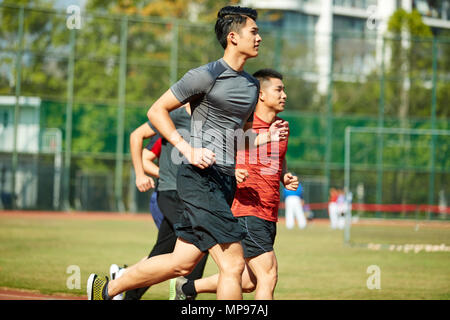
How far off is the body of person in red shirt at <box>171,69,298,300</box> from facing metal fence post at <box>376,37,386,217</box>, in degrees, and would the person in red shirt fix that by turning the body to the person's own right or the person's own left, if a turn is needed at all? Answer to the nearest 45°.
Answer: approximately 135° to the person's own left

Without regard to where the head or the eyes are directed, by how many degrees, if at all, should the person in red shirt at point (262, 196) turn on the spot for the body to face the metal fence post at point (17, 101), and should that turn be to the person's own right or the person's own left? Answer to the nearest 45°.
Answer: approximately 135° to the person's own left

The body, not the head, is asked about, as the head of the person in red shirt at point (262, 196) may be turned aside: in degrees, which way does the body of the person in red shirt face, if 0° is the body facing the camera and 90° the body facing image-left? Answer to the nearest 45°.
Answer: approximately 315°

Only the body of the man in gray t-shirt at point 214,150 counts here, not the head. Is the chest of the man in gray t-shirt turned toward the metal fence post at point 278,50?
no

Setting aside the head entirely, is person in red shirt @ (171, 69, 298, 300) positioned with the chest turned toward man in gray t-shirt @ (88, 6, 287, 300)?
no

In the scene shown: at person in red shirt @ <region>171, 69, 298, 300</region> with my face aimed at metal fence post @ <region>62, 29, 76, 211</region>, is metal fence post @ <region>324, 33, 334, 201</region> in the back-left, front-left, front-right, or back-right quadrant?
front-right

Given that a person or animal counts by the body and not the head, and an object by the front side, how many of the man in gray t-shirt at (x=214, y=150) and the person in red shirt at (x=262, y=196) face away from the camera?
0

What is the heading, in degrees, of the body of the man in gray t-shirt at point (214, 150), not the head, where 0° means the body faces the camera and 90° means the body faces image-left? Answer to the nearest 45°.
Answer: approximately 270°

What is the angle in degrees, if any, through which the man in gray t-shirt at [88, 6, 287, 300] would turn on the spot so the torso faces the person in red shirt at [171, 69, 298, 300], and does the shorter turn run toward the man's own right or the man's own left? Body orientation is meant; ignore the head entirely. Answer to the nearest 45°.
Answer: approximately 45° to the man's own left

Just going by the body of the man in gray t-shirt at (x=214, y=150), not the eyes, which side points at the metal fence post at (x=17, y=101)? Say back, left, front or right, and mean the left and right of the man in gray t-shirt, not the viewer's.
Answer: left

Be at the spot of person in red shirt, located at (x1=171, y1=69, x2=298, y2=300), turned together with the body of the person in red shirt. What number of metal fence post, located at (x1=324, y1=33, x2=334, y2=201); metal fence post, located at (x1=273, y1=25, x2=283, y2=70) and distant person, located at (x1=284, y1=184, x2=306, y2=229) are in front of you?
0

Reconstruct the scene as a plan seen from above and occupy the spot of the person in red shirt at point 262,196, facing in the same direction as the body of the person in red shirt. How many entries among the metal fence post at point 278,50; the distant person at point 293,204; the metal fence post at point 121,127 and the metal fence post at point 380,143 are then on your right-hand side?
0

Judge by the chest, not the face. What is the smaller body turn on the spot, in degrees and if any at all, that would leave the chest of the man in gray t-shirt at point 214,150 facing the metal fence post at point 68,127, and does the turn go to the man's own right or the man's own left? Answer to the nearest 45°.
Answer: approximately 90° to the man's own left

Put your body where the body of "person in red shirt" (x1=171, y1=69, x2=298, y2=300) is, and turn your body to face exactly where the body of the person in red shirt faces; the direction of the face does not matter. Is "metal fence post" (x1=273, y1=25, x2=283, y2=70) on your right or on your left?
on your left

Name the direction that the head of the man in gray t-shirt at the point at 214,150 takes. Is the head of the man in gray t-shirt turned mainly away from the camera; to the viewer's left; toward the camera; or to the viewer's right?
to the viewer's right

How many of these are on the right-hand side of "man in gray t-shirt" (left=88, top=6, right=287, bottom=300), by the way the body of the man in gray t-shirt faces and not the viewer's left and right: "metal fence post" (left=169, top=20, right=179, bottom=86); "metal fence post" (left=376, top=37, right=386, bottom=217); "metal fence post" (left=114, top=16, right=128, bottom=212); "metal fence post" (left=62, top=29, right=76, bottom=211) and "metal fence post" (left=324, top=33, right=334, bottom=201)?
0

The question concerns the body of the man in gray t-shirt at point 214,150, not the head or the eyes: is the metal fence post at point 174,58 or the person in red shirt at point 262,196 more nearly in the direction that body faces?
the person in red shirt

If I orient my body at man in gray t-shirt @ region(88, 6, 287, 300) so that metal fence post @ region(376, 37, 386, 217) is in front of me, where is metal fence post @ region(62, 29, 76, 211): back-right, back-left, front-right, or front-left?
front-left
